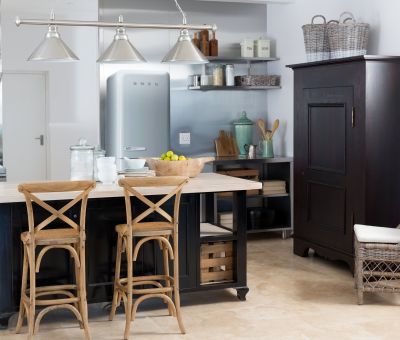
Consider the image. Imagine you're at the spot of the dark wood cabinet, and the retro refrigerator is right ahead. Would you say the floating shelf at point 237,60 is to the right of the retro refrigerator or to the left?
right

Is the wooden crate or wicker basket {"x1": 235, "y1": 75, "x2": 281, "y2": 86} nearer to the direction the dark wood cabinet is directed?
the wooden crate

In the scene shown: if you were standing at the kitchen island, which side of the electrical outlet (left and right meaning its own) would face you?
front

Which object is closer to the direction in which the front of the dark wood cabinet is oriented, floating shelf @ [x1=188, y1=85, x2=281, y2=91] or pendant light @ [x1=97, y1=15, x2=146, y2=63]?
the pendant light

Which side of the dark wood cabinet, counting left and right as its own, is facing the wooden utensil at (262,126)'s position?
right

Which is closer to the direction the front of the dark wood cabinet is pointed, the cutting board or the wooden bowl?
the wooden bowl

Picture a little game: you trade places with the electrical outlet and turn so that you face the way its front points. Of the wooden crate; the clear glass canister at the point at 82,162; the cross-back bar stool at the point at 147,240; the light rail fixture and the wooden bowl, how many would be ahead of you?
5

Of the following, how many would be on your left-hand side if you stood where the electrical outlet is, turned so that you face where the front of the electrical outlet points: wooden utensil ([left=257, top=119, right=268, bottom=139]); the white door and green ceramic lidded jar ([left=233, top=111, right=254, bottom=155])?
2

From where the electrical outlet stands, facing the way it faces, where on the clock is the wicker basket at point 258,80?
The wicker basket is roughly at 9 o'clock from the electrical outlet.

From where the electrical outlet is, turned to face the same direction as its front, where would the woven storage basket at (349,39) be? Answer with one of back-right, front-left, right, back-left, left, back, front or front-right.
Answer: front-left

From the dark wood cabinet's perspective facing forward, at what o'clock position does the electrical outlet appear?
The electrical outlet is roughly at 3 o'clock from the dark wood cabinet.

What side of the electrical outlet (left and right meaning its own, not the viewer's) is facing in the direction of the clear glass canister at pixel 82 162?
front

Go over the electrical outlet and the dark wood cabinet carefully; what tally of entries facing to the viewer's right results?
0

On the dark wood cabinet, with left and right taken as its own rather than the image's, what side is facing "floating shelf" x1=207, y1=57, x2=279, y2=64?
right

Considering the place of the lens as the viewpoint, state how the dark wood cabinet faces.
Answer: facing the viewer and to the left of the viewer

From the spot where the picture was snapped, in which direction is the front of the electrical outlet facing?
facing the viewer

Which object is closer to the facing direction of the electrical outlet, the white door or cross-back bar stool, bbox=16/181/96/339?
the cross-back bar stool
